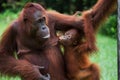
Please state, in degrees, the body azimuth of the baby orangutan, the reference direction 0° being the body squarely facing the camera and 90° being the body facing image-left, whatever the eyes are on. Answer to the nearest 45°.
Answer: approximately 90°

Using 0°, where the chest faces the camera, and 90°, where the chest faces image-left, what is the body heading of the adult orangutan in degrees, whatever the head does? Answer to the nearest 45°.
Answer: approximately 315°
